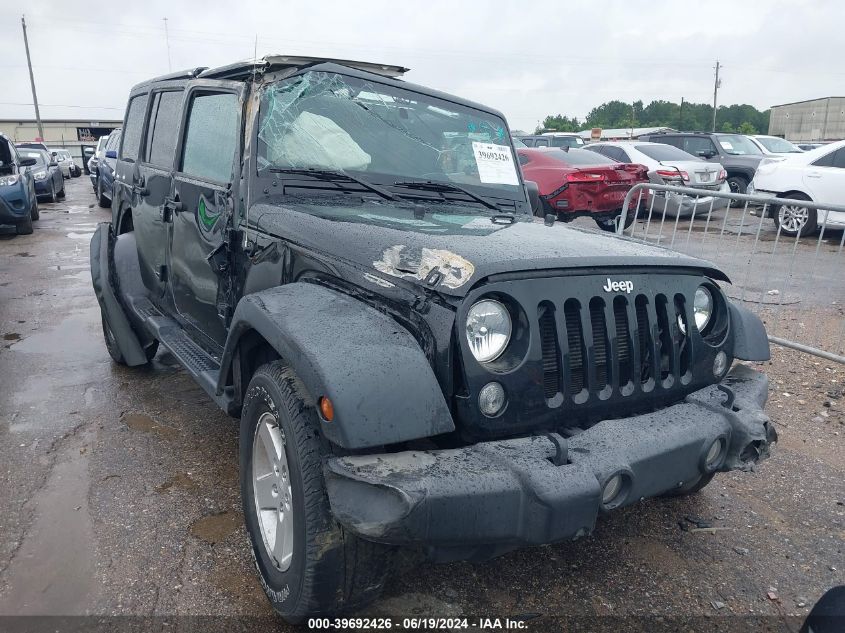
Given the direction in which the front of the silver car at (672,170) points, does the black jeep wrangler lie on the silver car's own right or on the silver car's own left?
on the silver car's own left

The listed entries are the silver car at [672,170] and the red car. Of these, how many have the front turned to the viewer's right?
0

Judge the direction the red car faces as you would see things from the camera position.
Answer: facing away from the viewer and to the left of the viewer

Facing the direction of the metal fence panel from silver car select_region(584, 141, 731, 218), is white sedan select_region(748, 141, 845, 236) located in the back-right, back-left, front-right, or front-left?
front-left

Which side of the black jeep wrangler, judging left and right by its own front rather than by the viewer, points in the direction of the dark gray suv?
left

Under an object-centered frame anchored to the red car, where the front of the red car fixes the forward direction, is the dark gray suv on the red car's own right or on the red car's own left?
on the red car's own right

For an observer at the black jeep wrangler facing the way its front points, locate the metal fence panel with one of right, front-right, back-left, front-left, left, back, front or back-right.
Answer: left

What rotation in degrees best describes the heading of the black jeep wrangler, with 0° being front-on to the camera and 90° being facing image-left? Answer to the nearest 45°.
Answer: approximately 315°

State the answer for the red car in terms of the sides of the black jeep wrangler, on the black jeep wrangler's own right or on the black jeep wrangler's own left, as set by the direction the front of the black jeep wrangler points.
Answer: on the black jeep wrangler's own left

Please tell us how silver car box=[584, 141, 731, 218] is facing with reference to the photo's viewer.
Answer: facing away from the viewer and to the left of the viewer

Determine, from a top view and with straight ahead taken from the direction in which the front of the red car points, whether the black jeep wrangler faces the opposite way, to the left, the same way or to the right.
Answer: the opposite way
